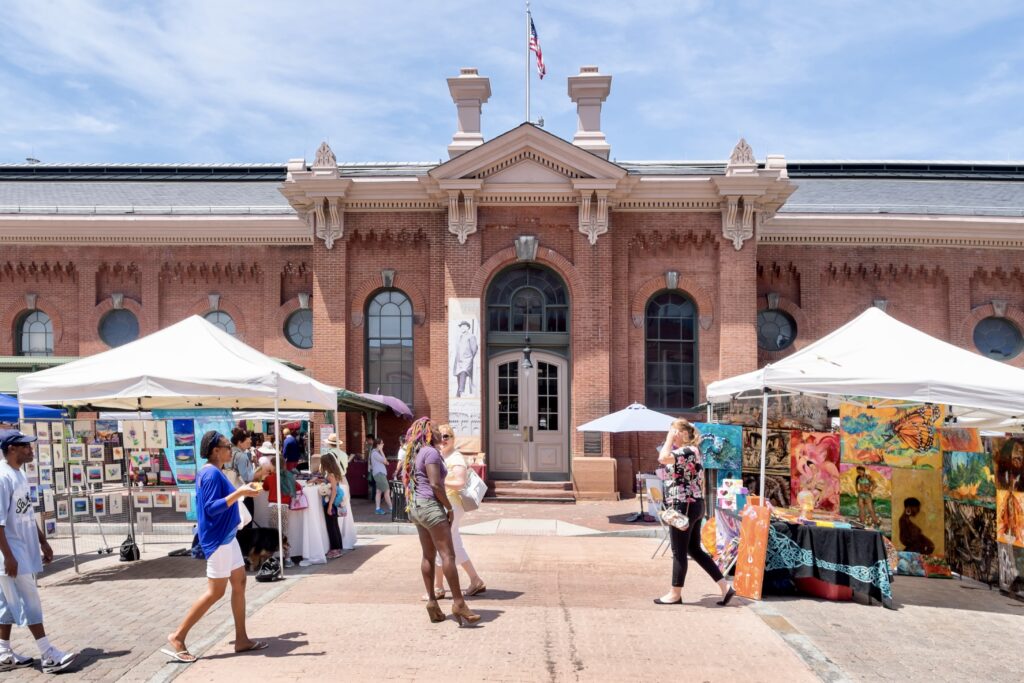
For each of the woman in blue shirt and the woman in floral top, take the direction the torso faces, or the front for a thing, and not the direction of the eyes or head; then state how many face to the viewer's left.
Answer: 1

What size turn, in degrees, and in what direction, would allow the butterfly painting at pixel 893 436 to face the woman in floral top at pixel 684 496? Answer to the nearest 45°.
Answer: approximately 45° to its right

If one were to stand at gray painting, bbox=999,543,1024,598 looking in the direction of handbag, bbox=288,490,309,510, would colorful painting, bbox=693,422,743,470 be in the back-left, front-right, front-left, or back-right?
front-right

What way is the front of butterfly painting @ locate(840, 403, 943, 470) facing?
toward the camera

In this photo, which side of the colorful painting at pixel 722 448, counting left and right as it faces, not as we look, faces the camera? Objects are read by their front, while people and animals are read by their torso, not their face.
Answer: front

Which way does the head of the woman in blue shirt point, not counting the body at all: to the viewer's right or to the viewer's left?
to the viewer's right

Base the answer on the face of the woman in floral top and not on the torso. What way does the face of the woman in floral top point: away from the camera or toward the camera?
toward the camera

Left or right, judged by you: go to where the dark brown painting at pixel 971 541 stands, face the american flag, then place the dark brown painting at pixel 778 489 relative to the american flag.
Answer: left

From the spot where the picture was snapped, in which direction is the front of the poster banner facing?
facing the viewer

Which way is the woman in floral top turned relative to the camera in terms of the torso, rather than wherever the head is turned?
to the viewer's left

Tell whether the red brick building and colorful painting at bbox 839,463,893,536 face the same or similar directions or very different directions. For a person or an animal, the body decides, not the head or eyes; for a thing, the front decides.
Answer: same or similar directions

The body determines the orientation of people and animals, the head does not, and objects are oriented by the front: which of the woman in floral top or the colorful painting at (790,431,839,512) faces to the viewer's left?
the woman in floral top

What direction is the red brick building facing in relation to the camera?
toward the camera
